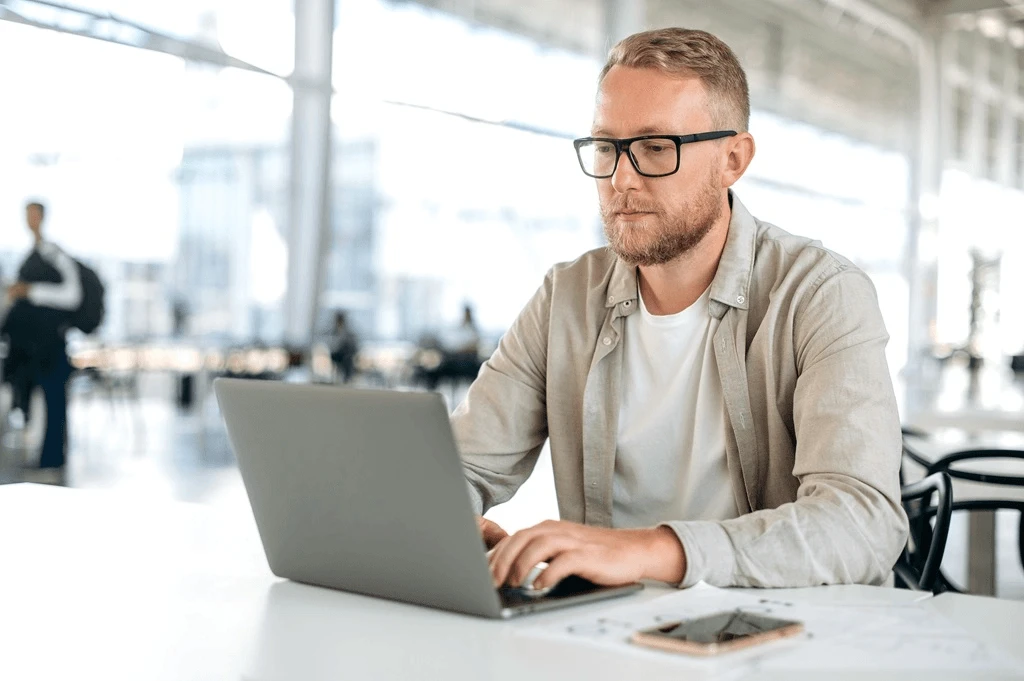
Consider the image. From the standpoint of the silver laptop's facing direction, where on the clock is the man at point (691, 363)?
The man is roughly at 12 o'clock from the silver laptop.

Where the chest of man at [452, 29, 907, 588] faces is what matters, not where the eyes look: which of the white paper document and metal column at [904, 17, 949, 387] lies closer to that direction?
the white paper document

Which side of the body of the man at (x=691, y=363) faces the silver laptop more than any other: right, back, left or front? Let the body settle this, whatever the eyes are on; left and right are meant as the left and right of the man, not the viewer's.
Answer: front

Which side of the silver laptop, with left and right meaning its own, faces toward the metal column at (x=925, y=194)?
front

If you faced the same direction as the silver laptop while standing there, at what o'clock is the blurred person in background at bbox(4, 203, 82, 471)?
The blurred person in background is roughly at 10 o'clock from the silver laptop.

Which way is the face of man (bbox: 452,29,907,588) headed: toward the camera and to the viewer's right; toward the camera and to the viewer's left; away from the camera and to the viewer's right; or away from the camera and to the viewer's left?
toward the camera and to the viewer's left

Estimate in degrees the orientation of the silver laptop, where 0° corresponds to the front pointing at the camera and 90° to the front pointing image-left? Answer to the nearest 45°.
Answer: approximately 225°

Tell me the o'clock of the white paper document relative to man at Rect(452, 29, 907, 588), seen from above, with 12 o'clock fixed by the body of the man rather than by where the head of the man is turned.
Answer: The white paper document is roughly at 10 o'clock from the man.

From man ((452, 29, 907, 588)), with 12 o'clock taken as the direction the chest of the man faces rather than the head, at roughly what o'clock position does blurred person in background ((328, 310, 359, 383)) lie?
The blurred person in background is roughly at 4 o'clock from the man.

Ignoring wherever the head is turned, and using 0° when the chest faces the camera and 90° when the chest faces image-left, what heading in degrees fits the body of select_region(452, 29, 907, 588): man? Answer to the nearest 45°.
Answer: approximately 45°

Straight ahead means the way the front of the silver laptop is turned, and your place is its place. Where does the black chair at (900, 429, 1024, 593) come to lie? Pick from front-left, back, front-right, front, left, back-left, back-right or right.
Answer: front

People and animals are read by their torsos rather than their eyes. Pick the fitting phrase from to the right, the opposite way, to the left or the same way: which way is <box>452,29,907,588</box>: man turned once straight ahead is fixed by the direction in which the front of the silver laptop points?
the opposite way
